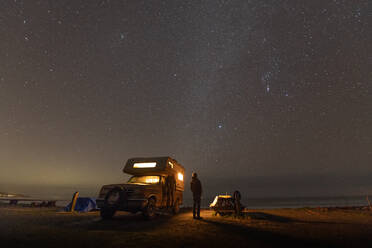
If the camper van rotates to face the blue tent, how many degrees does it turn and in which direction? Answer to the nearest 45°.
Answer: approximately 90° to its right

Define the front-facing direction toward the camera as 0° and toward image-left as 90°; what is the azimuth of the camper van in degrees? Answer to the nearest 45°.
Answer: approximately 45°

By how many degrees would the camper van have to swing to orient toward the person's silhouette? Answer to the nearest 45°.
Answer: approximately 90° to its left
